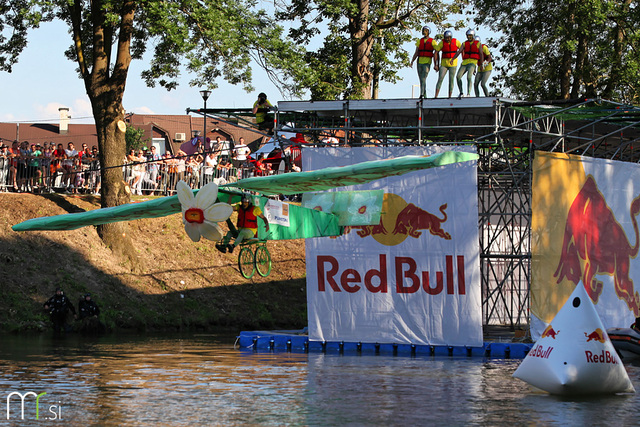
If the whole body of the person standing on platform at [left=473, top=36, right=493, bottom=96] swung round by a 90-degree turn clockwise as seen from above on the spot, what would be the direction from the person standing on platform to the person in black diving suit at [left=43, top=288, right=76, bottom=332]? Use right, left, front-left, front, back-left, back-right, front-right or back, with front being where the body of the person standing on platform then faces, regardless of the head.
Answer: front-left

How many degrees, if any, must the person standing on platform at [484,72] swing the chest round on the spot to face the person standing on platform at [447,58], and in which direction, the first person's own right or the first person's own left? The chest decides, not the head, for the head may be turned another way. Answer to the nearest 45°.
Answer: approximately 45° to the first person's own right

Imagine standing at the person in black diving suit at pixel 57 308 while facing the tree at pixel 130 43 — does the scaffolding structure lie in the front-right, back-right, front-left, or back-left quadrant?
front-right

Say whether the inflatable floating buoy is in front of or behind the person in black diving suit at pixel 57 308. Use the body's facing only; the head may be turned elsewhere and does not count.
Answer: in front

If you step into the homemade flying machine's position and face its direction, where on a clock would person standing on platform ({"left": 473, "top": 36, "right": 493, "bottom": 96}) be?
The person standing on platform is roughly at 6 o'clock from the homemade flying machine.

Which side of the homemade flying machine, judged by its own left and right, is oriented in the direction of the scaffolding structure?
back

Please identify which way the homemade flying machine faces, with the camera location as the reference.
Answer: facing the viewer and to the left of the viewer

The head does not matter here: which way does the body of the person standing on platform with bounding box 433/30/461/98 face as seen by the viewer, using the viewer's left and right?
facing the viewer

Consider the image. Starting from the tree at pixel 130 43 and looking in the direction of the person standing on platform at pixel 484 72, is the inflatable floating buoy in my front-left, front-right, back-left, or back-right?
front-right

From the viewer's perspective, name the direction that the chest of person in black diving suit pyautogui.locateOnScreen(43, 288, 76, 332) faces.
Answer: toward the camera

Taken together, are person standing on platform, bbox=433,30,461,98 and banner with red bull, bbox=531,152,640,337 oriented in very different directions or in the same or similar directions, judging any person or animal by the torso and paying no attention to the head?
same or similar directions

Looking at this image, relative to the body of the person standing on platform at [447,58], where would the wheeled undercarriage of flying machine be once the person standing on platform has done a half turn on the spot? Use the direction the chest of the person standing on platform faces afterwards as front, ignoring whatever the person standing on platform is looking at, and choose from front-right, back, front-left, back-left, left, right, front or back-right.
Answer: back-left

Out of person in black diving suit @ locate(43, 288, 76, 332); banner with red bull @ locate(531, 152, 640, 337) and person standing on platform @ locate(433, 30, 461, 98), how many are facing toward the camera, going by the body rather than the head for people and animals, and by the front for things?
3

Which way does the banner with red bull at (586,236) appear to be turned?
toward the camera

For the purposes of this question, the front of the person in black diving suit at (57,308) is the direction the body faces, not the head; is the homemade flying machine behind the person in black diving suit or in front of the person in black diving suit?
in front
